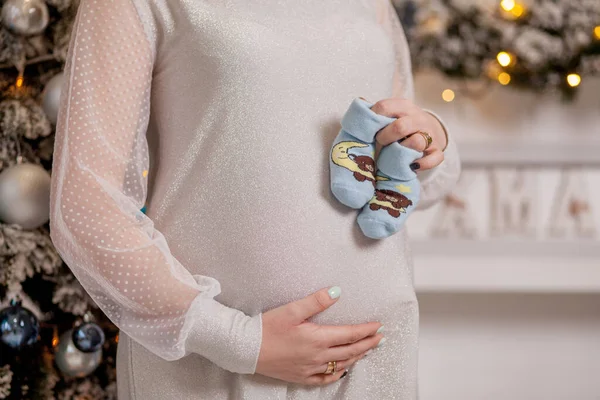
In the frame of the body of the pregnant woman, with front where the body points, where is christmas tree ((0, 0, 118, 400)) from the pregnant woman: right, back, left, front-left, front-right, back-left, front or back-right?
back

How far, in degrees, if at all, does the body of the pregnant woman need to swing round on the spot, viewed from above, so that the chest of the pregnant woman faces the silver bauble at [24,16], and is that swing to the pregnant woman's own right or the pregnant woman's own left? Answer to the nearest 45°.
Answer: approximately 180°

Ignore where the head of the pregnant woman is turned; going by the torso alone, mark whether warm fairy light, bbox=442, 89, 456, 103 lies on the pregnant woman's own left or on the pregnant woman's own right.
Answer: on the pregnant woman's own left

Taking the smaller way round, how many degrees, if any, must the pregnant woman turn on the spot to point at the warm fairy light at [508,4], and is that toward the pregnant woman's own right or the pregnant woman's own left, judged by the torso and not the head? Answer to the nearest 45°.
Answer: approximately 90° to the pregnant woman's own left

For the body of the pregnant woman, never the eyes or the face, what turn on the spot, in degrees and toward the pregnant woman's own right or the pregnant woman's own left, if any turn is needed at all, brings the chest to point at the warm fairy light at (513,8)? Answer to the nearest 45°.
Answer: approximately 90° to the pregnant woman's own left

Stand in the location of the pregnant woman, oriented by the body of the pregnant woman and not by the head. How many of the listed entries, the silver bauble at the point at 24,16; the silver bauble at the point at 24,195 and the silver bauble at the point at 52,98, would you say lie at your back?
3
